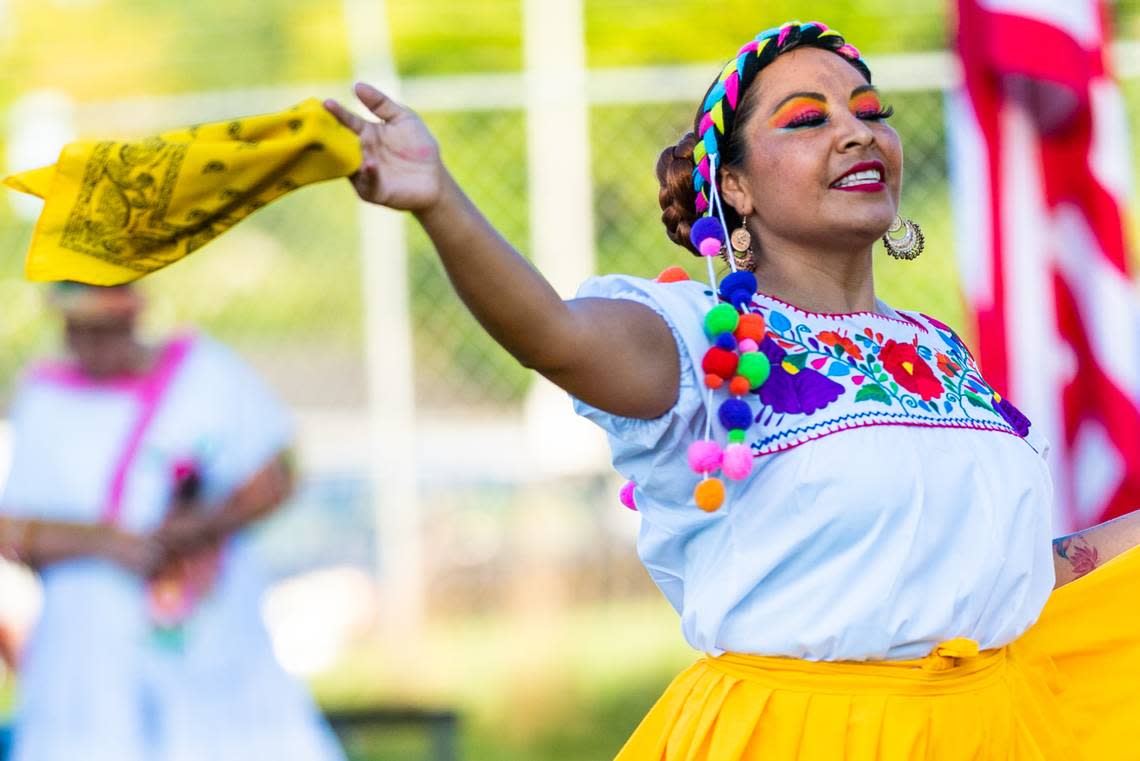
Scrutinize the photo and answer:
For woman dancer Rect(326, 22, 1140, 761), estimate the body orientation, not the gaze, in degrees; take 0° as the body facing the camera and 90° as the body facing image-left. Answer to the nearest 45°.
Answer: approximately 315°

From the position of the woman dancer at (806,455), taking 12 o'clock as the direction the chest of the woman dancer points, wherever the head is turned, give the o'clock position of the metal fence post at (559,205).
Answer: The metal fence post is roughly at 7 o'clock from the woman dancer.

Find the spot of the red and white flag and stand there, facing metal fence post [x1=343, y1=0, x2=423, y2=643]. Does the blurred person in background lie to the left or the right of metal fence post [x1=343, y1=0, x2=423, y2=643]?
left

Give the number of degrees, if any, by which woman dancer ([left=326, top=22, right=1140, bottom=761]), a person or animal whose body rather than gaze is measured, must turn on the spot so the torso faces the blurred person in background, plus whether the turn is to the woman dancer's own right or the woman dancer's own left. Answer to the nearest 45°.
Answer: approximately 180°

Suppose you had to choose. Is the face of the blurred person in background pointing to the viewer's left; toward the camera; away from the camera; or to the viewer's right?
toward the camera

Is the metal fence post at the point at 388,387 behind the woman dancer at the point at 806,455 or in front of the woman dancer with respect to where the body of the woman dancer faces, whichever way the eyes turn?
behind

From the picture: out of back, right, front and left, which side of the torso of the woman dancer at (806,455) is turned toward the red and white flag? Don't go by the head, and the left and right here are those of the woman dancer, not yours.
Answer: left

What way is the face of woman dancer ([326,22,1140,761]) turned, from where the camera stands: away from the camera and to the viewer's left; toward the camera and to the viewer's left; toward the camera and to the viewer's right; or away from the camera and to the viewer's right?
toward the camera and to the viewer's right
